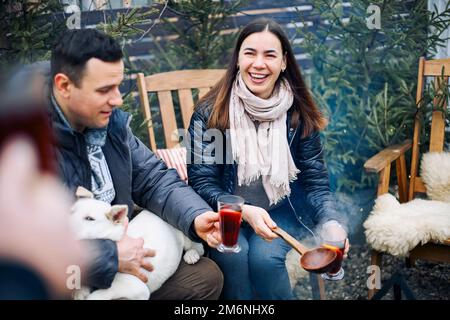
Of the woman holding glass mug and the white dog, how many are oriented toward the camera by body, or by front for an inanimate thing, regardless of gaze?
1

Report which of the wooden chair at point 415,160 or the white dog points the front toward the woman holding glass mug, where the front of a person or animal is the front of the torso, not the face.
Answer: the wooden chair

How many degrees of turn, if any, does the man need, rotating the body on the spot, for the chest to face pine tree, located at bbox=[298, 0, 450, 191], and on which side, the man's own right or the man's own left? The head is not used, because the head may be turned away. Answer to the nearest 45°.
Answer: approximately 90° to the man's own left

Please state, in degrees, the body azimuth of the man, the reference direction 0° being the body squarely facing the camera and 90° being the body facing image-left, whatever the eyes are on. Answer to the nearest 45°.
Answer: approximately 315°

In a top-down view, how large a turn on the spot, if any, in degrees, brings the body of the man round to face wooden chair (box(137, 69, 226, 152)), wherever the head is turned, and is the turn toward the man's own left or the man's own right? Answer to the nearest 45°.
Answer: approximately 135° to the man's own left

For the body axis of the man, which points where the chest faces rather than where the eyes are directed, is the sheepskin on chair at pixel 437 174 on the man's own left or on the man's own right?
on the man's own left

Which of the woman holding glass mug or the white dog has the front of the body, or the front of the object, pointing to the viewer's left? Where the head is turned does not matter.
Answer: the white dog

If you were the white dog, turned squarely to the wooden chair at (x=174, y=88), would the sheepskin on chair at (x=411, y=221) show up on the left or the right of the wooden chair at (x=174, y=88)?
right

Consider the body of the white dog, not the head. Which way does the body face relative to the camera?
to the viewer's left
